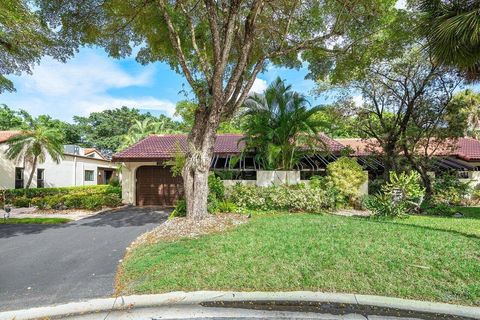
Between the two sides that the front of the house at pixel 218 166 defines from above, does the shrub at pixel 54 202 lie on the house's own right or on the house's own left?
on the house's own right

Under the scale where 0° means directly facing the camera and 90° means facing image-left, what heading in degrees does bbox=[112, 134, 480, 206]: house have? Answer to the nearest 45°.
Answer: approximately 0°

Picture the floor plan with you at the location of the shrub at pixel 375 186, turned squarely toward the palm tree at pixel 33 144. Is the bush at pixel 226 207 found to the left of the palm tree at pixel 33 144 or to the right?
left

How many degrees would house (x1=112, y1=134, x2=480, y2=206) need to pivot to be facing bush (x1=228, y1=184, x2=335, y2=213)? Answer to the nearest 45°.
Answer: approximately 45° to its left

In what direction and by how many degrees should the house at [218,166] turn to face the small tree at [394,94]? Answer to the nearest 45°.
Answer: approximately 90° to its left

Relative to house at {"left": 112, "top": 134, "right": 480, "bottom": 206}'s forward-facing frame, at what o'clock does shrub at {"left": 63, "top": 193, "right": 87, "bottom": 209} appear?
The shrub is roughly at 2 o'clock from the house.

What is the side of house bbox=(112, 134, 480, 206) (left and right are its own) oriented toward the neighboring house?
right

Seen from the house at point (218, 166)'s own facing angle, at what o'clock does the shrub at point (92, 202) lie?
The shrub is roughly at 2 o'clock from the house.

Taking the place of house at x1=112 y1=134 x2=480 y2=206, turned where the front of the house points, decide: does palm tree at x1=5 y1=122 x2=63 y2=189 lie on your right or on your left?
on your right

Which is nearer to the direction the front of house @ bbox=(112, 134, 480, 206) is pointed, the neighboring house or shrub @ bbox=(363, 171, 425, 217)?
the shrub

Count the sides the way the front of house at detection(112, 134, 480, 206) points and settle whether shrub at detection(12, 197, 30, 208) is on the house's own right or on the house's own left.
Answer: on the house's own right

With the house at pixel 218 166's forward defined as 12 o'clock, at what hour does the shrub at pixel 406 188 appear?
The shrub is roughly at 10 o'clock from the house.

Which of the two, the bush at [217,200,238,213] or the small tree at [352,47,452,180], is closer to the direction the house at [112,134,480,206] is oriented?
the bush

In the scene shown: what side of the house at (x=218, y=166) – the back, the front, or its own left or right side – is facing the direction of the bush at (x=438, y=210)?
left
